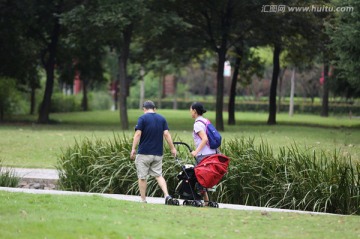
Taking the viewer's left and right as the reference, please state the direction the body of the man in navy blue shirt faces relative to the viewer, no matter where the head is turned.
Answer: facing away from the viewer and to the left of the viewer

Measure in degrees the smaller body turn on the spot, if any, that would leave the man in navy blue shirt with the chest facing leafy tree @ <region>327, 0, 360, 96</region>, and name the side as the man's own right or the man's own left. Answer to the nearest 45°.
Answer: approximately 90° to the man's own right

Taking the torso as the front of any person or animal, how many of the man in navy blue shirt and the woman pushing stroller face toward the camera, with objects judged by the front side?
0

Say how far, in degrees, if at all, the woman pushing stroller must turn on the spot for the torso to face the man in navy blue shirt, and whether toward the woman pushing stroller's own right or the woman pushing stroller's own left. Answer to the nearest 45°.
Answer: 0° — they already face them

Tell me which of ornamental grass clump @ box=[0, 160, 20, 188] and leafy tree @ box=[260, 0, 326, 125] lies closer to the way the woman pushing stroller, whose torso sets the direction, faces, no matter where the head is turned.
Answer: the ornamental grass clump

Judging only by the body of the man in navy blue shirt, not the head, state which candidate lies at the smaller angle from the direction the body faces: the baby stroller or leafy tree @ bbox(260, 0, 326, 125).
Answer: the leafy tree

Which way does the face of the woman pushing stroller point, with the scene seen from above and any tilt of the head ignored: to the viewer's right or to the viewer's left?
to the viewer's left

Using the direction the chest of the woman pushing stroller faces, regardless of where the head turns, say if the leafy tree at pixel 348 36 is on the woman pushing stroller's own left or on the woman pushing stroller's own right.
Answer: on the woman pushing stroller's own right

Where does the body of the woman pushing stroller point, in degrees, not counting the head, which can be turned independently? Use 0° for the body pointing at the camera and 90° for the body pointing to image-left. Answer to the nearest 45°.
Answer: approximately 90°
